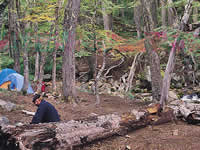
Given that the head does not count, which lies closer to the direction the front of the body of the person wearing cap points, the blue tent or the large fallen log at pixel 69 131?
the blue tent

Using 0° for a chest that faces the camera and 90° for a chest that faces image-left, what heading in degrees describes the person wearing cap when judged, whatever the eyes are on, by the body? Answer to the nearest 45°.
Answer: approximately 90°

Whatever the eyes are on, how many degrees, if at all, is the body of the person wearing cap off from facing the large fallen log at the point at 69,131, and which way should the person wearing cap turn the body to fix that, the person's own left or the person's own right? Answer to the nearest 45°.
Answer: approximately 135° to the person's own left

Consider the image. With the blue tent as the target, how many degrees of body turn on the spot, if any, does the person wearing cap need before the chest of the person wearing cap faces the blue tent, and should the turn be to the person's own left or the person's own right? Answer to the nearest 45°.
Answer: approximately 90° to the person's own right

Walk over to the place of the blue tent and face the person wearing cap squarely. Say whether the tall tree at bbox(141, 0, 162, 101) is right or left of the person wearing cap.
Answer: left
